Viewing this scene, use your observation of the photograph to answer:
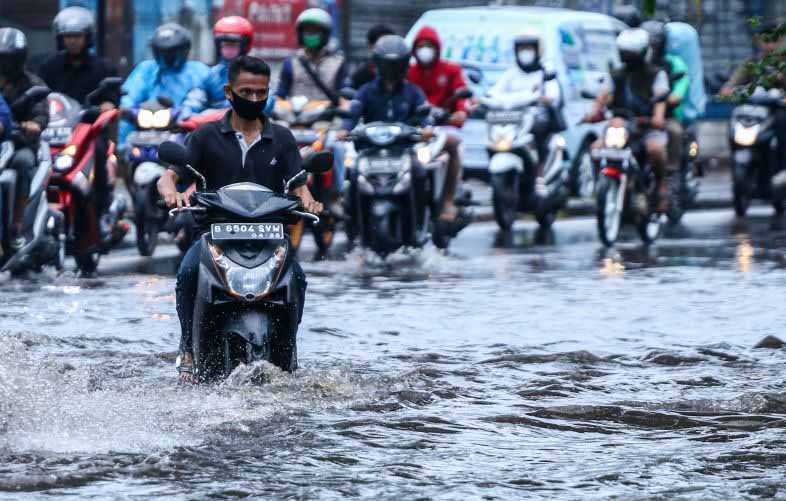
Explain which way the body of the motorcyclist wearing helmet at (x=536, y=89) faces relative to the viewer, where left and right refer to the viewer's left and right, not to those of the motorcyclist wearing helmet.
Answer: facing the viewer and to the left of the viewer

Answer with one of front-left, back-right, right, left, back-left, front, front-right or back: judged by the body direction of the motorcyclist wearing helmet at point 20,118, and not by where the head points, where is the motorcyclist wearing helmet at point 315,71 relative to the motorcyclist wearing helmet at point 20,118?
back

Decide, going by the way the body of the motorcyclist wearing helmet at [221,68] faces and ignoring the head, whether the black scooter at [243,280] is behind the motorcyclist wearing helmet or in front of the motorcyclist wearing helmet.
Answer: in front

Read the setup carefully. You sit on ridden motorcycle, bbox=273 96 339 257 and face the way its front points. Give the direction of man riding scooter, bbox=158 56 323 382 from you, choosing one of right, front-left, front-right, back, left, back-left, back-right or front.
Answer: front

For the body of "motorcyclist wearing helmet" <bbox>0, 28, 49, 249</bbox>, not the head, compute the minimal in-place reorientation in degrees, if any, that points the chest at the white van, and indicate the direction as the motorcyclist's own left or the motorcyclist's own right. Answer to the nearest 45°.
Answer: approximately 180°

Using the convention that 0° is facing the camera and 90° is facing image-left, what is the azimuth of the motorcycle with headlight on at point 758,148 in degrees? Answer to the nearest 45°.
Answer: approximately 45°

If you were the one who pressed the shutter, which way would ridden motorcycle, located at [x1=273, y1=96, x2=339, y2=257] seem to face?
facing the viewer

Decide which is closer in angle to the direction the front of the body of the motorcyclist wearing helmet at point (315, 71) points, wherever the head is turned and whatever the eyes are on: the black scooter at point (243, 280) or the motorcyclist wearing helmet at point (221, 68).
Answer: the black scooter

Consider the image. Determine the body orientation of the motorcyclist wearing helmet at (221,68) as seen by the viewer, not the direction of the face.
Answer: toward the camera

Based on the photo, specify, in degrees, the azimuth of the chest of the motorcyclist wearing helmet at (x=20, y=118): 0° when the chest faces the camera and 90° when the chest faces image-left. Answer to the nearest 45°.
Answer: approximately 45°

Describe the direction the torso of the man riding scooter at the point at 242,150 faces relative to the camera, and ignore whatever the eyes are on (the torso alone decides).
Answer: toward the camera

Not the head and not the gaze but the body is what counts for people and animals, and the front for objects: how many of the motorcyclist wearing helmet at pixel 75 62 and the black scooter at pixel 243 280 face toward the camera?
2
